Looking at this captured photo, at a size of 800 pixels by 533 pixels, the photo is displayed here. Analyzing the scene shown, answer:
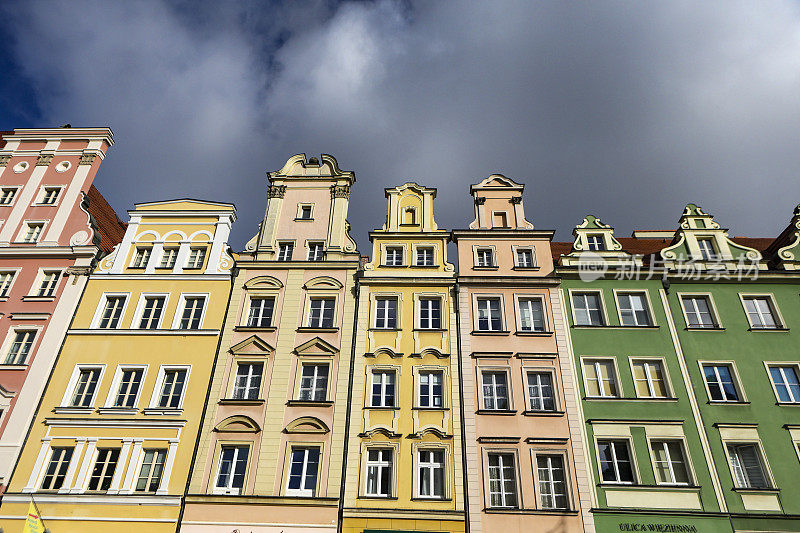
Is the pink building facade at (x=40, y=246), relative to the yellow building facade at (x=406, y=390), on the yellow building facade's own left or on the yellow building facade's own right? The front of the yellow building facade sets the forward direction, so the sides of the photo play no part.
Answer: on the yellow building facade's own right

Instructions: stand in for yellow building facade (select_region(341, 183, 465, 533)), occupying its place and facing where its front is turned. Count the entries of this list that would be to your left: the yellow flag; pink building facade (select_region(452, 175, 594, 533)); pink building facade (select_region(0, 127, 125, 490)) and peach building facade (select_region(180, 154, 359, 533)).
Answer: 1

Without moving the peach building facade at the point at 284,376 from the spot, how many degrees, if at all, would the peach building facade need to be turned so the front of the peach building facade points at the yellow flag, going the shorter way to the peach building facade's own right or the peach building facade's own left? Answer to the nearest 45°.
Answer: approximately 90° to the peach building facade's own right

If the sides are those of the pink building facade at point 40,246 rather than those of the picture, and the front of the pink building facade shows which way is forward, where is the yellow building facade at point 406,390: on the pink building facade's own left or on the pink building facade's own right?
on the pink building facade's own left

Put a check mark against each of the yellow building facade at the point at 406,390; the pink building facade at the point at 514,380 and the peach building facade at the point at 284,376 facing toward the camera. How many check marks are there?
3

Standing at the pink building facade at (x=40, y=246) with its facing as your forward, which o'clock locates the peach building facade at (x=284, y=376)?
The peach building facade is roughly at 10 o'clock from the pink building facade.

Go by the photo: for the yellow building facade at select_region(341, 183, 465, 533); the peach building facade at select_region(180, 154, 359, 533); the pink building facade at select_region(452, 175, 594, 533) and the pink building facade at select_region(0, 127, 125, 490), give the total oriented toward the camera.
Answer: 4

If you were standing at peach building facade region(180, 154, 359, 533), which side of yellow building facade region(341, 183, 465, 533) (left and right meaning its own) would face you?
right

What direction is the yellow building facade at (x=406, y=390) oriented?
toward the camera

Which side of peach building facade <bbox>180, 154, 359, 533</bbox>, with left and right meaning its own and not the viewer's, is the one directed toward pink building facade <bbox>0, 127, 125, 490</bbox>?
right

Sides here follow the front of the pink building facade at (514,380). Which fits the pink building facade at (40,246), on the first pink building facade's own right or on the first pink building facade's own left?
on the first pink building facade's own right

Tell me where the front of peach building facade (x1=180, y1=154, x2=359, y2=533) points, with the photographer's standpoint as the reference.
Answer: facing the viewer

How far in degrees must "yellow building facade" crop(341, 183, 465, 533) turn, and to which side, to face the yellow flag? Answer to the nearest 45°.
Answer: approximately 90° to its right

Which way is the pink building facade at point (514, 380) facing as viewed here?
toward the camera
